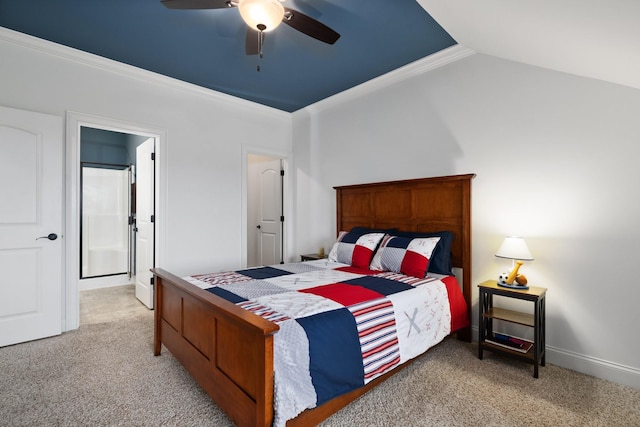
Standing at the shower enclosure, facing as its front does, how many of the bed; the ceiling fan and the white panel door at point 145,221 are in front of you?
3

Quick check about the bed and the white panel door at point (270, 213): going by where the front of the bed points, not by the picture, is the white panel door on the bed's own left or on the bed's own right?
on the bed's own right

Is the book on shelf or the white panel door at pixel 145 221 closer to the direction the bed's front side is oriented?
the white panel door

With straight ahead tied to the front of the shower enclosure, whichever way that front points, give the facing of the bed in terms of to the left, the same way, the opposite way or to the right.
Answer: to the right

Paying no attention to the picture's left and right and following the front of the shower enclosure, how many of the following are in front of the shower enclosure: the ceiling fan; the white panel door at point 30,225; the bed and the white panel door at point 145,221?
4

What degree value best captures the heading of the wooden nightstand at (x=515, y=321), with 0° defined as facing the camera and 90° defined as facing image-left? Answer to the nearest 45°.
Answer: approximately 45°

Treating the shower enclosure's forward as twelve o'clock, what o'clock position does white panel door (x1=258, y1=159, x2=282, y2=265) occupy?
The white panel door is roughly at 10 o'clock from the shower enclosure.

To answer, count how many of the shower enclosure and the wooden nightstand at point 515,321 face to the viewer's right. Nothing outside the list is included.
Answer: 0

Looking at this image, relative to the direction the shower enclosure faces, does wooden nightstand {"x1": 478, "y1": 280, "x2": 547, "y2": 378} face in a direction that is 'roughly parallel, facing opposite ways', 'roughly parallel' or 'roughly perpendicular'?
roughly perpendicular

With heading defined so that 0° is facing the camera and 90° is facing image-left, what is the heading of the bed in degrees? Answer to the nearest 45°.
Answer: approximately 45°

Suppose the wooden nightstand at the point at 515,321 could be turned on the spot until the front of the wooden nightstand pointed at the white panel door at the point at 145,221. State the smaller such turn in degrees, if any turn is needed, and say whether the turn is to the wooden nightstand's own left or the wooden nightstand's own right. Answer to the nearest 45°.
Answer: approximately 45° to the wooden nightstand's own right

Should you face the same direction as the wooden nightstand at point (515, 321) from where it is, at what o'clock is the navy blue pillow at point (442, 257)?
The navy blue pillow is roughly at 2 o'clock from the wooden nightstand.

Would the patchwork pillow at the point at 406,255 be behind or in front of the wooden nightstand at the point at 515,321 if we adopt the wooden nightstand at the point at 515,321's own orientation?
in front

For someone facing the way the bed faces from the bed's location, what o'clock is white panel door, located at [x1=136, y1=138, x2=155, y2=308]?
The white panel door is roughly at 3 o'clock from the bed.

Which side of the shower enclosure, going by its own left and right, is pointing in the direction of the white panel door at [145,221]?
front

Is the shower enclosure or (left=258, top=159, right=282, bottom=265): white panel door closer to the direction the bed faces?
the shower enclosure

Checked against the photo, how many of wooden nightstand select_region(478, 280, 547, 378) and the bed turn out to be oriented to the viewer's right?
0

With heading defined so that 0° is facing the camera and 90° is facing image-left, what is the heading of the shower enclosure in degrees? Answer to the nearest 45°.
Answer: approximately 0°
